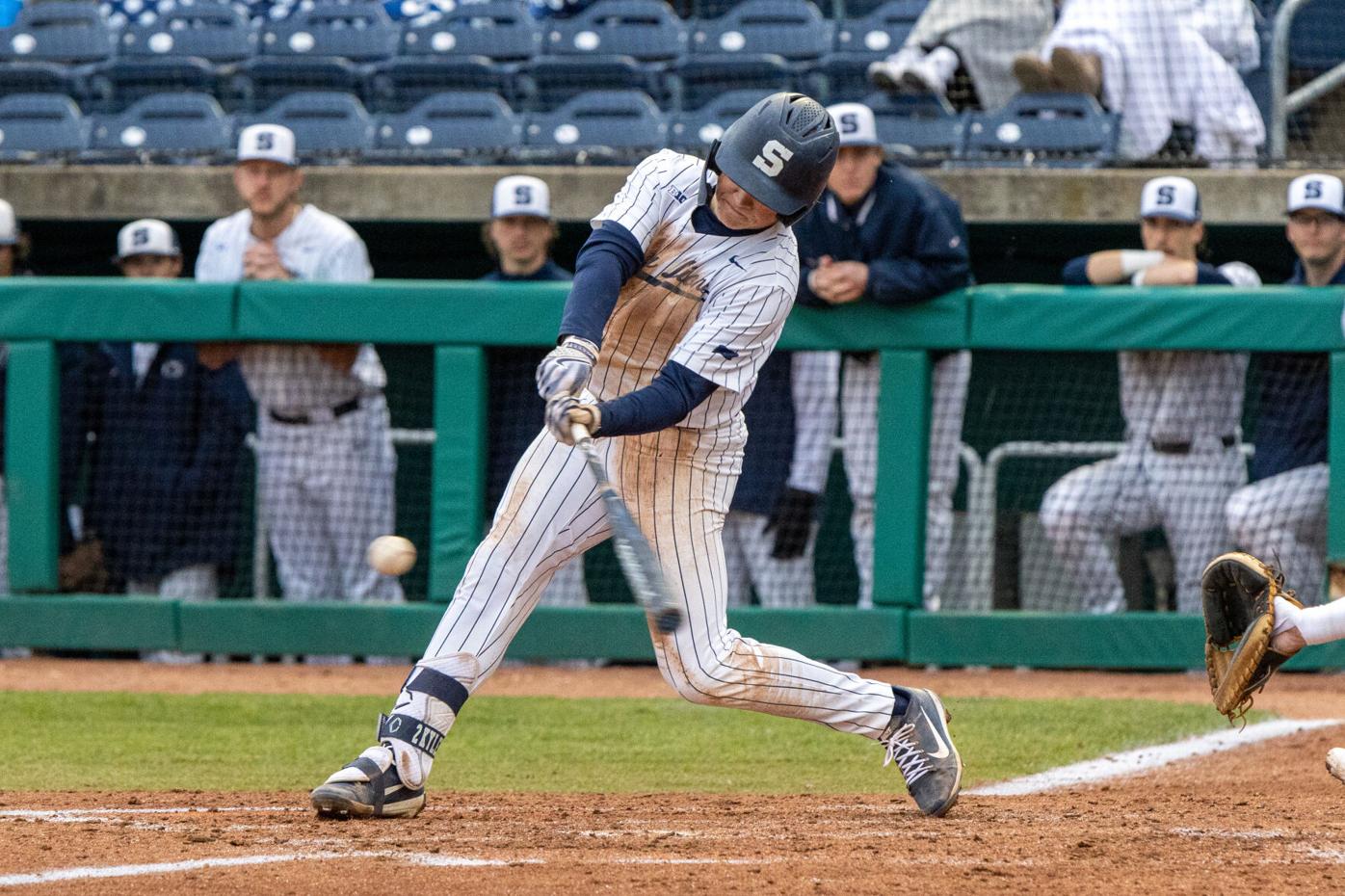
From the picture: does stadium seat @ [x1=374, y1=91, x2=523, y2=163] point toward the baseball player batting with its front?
yes

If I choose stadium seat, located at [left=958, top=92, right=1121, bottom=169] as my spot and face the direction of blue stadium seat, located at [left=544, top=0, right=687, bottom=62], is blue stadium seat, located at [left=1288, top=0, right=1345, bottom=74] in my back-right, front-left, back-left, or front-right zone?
back-right

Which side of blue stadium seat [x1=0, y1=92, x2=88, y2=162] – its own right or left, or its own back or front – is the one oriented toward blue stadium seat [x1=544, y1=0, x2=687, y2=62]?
left

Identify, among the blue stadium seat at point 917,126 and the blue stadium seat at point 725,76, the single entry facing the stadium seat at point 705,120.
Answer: the blue stadium seat at point 725,76

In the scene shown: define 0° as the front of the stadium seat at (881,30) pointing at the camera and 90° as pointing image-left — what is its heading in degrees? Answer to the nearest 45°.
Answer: approximately 0°

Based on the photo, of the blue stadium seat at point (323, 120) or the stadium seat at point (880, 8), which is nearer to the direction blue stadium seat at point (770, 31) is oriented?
the blue stadium seat

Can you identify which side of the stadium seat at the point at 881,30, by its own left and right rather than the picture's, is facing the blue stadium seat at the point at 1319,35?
left

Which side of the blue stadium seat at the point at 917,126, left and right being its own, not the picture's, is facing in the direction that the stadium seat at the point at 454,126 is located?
right

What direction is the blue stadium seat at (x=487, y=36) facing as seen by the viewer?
toward the camera

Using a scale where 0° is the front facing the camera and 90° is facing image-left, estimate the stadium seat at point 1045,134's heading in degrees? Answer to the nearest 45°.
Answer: approximately 0°

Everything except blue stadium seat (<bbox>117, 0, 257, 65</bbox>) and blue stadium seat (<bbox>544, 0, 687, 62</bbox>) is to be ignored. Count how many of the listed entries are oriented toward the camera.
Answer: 2

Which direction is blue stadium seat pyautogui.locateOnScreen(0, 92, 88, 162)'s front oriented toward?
toward the camera
